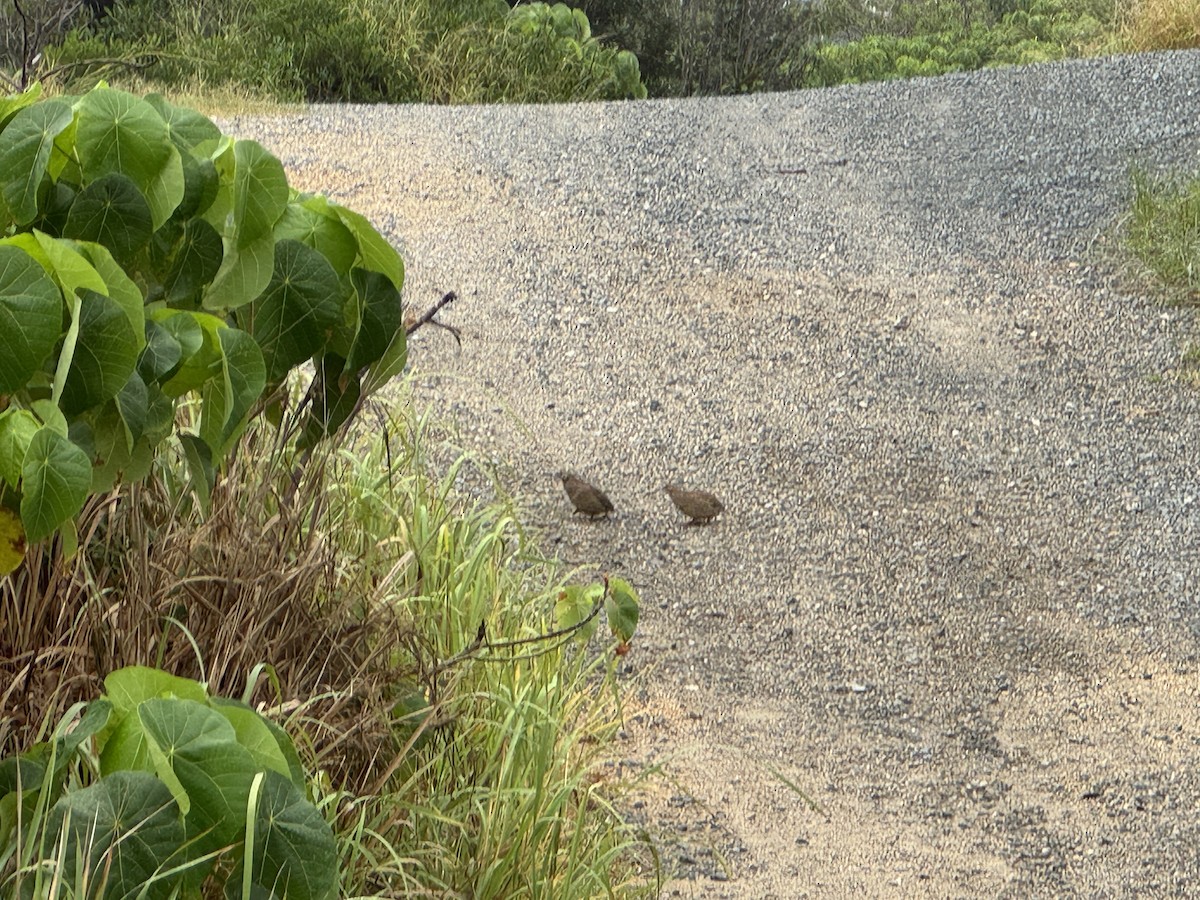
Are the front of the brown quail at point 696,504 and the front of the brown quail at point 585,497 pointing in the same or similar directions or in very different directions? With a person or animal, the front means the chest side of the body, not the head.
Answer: same or similar directions

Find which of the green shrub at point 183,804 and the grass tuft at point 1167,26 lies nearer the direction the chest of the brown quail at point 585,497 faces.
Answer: the green shrub

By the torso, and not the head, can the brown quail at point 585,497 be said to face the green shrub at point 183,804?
no

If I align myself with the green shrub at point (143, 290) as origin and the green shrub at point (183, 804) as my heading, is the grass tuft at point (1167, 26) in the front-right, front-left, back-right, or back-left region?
back-left

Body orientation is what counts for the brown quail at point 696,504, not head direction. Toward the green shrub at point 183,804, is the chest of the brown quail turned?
no

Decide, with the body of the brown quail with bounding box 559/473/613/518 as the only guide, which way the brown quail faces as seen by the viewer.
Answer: to the viewer's left

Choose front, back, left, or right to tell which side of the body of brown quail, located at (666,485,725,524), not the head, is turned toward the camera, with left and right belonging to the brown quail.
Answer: left

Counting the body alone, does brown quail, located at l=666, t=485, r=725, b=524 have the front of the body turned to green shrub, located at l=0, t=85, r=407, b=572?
no

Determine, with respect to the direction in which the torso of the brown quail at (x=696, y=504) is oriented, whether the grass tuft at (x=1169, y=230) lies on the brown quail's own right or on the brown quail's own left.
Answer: on the brown quail's own right
